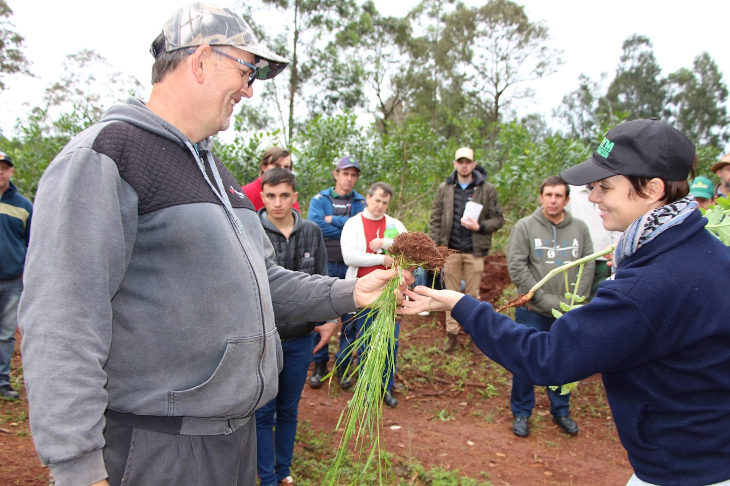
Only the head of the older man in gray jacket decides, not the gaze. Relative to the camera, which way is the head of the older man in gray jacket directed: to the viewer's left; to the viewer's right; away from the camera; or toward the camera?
to the viewer's right

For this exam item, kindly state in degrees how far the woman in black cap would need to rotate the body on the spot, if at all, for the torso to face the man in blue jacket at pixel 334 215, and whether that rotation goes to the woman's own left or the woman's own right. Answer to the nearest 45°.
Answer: approximately 45° to the woman's own right

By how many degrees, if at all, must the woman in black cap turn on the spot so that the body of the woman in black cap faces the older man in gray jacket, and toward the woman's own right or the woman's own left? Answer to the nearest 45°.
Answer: approximately 45° to the woman's own left

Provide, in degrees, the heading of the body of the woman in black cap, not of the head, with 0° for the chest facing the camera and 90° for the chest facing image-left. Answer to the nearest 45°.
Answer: approximately 90°

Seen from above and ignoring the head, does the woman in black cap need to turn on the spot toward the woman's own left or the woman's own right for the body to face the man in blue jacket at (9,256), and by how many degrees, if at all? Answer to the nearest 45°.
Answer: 0° — they already face them

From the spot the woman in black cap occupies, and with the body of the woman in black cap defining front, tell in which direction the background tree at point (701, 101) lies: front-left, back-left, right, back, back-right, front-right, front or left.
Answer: right

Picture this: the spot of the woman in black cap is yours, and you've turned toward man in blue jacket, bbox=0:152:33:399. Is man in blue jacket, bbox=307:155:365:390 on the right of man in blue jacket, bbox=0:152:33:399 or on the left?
right

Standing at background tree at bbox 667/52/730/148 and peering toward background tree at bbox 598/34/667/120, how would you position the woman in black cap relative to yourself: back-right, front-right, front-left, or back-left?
front-left

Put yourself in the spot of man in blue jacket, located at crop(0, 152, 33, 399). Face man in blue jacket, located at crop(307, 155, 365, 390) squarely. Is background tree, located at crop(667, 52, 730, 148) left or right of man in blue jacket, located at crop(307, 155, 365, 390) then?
left

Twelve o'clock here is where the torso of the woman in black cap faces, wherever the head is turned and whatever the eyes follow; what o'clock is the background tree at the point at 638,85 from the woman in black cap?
The background tree is roughly at 3 o'clock from the woman in black cap.
